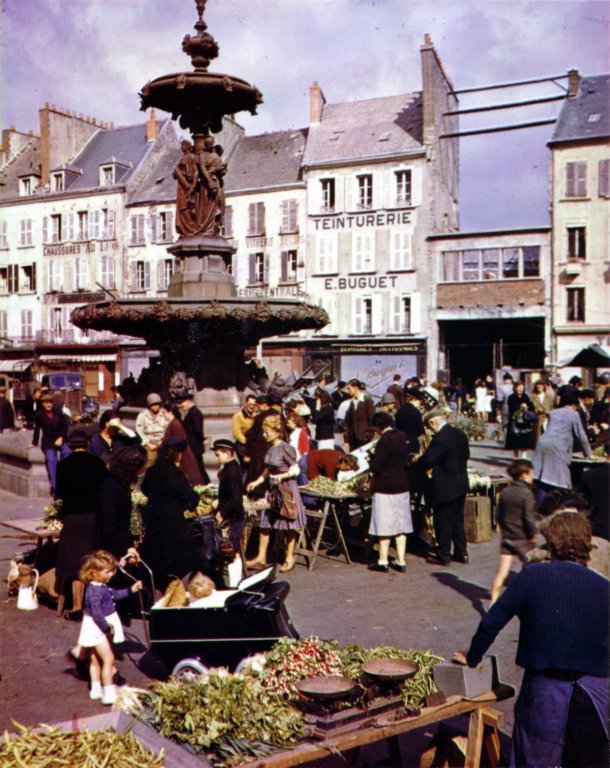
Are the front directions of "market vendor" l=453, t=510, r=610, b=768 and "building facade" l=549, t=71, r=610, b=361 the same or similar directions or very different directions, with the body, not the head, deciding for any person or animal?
very different directions

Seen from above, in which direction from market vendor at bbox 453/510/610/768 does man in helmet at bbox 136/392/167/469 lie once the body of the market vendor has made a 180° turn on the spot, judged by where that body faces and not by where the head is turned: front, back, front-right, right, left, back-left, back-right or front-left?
back-right

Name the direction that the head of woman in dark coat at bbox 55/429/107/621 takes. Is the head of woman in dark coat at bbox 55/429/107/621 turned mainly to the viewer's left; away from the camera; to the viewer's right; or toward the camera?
away from the camera

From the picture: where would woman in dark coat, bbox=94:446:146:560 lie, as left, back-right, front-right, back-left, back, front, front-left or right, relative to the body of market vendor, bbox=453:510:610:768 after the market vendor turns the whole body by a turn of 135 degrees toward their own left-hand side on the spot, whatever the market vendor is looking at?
right

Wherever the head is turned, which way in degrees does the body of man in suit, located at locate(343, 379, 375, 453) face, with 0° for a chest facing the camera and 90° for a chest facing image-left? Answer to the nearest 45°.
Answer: approximately 45°

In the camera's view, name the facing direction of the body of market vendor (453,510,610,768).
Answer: away from the camera

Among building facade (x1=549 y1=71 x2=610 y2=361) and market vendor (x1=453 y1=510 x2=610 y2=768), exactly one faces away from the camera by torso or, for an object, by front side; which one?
the market vendor

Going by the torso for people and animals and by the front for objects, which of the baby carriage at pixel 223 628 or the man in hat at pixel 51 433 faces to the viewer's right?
the baby carriage

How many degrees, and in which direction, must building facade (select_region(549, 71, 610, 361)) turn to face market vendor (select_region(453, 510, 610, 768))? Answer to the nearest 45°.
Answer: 0° — it already faces them

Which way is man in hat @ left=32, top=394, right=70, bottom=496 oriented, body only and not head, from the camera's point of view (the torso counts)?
toward the camera

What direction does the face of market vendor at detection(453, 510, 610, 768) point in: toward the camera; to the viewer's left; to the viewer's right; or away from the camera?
away from the camera

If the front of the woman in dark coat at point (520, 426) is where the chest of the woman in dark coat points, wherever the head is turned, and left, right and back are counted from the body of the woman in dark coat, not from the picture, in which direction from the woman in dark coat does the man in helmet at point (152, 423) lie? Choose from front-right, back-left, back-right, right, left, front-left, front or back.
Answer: front-right

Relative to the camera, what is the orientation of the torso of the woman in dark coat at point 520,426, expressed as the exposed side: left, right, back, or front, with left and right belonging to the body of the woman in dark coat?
front

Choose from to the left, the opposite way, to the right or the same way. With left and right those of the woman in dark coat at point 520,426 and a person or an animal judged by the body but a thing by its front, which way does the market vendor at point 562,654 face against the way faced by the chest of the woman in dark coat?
the opposite way

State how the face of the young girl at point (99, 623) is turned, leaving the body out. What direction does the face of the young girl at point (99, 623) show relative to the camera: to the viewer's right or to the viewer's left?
to the viewer's right

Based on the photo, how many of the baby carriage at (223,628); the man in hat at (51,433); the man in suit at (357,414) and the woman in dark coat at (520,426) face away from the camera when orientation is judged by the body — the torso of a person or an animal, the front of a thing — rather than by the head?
0

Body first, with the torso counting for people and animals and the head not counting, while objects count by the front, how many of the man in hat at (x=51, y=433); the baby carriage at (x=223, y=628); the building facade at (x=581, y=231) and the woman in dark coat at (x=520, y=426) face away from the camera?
0
